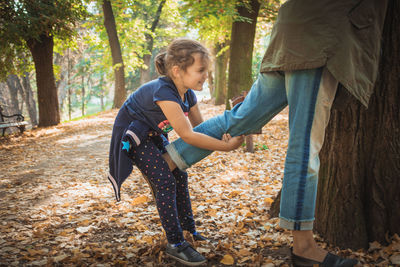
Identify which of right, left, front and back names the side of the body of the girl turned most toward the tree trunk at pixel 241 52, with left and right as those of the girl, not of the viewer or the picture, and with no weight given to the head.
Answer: left

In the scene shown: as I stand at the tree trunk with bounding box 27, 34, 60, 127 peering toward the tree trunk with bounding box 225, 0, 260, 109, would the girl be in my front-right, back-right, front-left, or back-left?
front-right

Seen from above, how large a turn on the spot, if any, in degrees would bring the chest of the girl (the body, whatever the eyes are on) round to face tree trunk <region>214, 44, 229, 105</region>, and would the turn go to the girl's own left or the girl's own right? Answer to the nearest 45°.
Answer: approximately 90° to the girl's own left

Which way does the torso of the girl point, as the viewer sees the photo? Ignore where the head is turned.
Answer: to the viewer's right

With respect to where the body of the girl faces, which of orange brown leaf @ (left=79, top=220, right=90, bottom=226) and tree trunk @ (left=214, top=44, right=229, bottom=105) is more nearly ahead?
the tree trunk

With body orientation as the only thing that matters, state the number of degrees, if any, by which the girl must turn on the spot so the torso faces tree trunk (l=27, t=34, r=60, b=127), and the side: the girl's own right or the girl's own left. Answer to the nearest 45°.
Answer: approximately 135° to the girl's own left

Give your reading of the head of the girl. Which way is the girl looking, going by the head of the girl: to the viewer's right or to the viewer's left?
to the viewer's right

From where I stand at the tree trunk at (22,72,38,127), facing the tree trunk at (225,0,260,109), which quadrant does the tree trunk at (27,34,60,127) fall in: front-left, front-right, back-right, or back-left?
front-right

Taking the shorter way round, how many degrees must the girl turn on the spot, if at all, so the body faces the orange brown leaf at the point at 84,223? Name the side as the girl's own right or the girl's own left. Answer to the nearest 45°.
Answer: approximately 135° to the girl's own left
